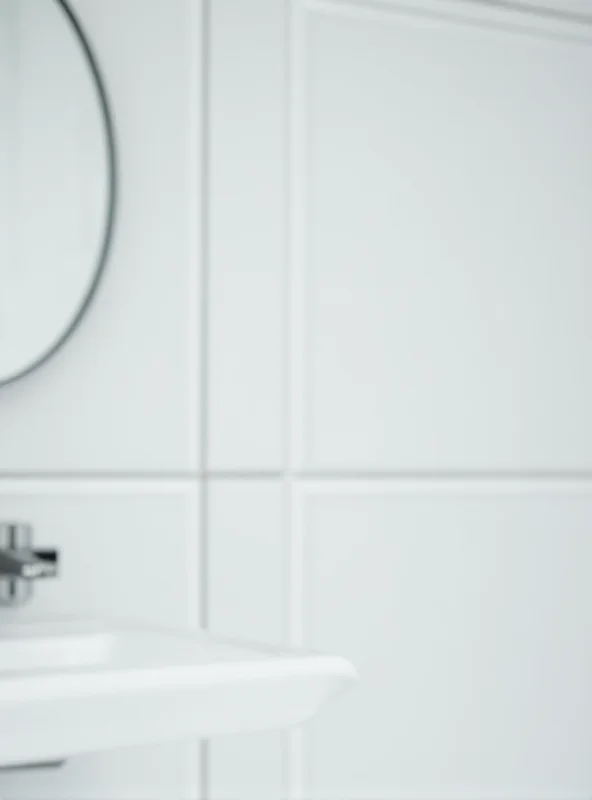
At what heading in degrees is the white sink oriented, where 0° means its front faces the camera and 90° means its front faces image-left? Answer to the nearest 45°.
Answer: approximately 315°
